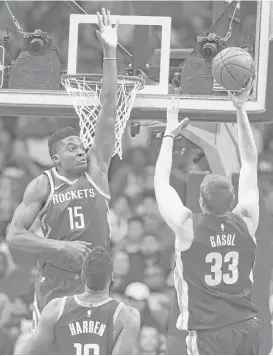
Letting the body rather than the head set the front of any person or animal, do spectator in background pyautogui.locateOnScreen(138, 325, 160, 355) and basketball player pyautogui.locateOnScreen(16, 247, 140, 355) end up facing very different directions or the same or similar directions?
very different directions

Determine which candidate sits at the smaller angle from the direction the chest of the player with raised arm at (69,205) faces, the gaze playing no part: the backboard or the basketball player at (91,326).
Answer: the basketball player

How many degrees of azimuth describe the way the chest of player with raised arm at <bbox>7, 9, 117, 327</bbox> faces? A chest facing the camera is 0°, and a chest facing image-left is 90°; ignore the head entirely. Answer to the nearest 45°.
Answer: approximately 315°

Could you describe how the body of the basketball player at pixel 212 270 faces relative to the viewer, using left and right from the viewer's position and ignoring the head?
facing away from the viewer

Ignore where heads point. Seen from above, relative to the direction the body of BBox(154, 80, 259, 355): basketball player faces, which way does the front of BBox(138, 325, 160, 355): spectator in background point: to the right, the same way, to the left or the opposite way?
the opposite way

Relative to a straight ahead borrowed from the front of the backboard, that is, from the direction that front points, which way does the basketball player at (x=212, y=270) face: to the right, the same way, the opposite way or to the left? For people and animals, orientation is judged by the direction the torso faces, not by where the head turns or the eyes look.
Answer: the opposite way

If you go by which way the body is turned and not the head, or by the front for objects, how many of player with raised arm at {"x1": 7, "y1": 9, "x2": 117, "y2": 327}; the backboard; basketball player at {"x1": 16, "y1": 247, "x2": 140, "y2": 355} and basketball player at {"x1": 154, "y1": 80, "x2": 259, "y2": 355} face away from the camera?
2

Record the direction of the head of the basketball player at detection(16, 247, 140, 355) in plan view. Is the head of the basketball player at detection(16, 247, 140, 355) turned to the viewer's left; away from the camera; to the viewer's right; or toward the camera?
away from the camera

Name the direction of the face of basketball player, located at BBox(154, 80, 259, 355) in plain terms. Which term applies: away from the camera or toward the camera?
away from the camera

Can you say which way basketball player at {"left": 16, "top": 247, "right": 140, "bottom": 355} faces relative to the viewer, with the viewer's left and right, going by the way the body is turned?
facing away from the viewer
